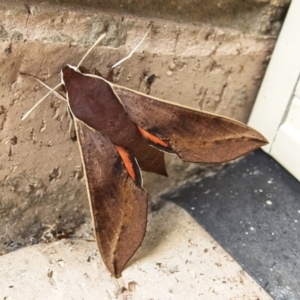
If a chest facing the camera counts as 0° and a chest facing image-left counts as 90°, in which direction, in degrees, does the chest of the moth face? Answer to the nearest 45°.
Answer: approximately 135°
